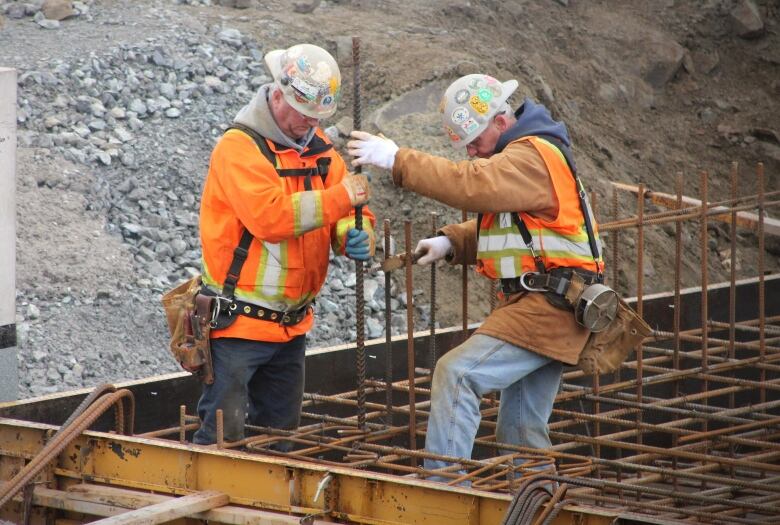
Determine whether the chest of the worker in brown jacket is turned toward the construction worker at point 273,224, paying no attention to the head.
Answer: yes

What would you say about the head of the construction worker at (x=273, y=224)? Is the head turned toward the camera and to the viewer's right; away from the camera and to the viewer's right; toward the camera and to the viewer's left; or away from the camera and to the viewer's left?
toward the camera and to the viewer's right

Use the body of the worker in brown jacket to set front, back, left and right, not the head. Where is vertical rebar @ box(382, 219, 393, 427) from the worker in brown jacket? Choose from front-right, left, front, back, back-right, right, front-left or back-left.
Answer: front-right

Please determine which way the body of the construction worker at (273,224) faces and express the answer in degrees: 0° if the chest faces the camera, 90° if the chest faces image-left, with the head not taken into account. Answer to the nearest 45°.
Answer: approximately 315°

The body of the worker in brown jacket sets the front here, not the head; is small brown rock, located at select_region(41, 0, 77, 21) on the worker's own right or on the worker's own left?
on the worker's own right

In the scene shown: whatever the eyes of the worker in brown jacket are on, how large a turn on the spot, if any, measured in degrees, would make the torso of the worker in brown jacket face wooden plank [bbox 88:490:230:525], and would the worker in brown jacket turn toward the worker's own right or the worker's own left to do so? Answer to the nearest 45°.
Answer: approximately 45° to the worker's own left

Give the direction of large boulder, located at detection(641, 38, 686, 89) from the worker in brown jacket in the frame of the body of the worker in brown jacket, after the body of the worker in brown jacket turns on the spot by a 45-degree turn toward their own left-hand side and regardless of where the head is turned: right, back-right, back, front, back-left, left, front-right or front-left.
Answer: back-right

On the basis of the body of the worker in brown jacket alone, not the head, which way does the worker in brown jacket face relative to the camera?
to the viewer's left

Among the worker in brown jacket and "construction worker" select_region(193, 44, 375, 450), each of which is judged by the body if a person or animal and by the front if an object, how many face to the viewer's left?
1

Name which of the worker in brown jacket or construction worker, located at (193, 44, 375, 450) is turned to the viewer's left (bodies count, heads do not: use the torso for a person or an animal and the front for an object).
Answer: the worker in brown jacket
